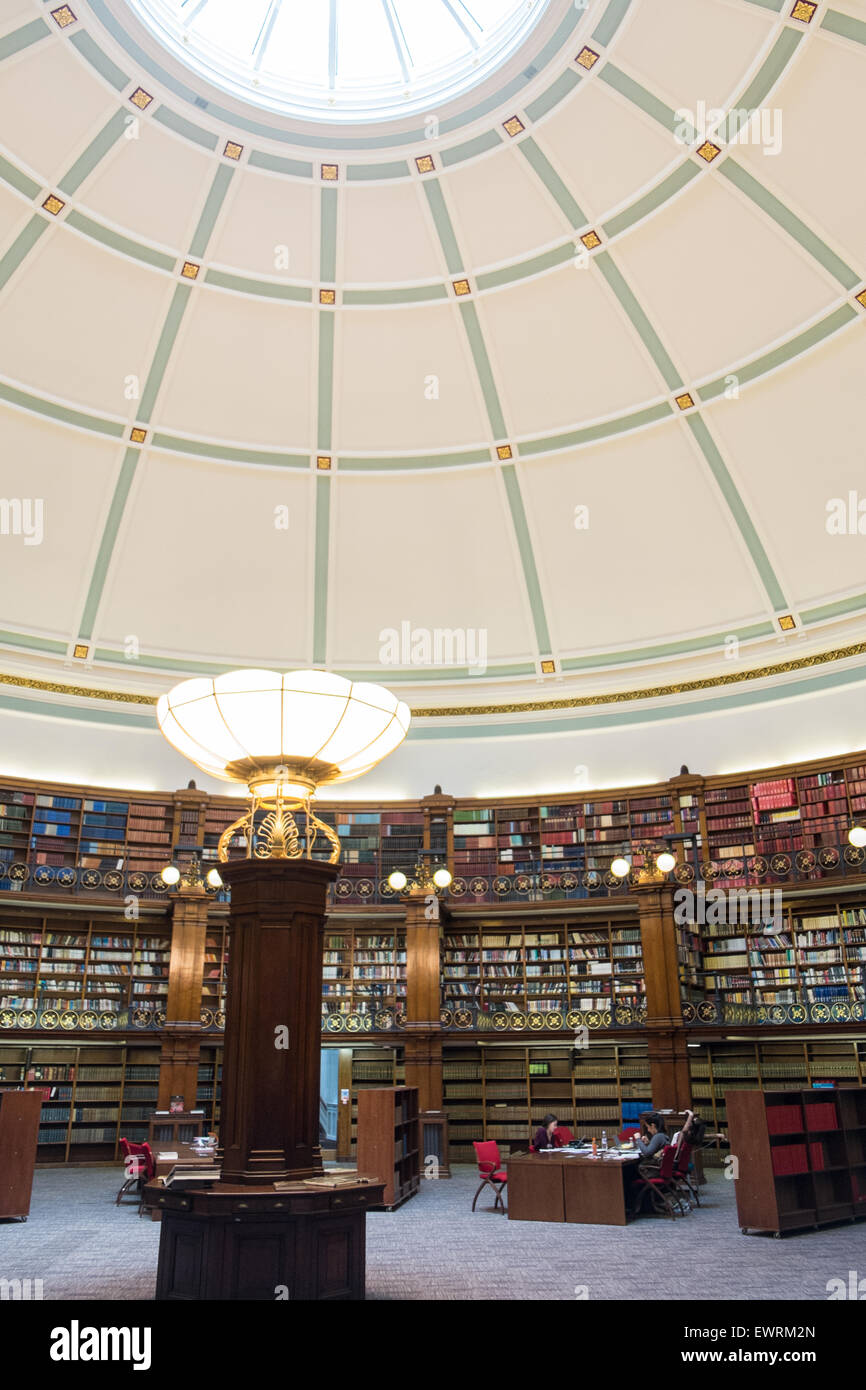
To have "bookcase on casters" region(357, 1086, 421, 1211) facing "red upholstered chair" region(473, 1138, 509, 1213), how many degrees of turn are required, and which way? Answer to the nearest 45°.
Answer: approximately 45° to its left

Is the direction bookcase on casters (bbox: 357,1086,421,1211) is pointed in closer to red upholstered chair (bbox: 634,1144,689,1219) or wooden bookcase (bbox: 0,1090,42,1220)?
the red upholstered chair

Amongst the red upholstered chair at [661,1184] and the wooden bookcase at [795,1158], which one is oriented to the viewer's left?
the red upholstered chair

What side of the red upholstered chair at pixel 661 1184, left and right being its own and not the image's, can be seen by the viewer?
left

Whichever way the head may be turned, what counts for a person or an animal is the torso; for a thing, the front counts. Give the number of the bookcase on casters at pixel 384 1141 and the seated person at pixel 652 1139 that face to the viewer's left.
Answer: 1

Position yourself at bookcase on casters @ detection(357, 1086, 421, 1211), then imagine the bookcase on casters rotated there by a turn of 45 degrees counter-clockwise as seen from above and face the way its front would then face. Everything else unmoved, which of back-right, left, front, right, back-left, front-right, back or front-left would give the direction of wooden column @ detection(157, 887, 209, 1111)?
back-left

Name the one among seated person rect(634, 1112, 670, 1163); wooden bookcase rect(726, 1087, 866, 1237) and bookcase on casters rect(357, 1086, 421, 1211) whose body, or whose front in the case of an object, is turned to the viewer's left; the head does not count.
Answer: the seated person

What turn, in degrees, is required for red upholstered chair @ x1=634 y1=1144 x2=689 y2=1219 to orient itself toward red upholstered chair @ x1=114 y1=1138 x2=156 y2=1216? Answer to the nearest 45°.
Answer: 0° — it already faces it

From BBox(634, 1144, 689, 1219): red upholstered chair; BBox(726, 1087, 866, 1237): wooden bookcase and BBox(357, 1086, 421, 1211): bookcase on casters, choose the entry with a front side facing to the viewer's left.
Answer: the red upholstered chair

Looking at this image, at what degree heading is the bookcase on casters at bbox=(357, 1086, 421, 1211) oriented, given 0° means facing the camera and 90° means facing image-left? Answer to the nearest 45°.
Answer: approximately 315°

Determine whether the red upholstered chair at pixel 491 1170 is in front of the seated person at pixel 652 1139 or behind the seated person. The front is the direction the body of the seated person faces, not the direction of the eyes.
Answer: in front

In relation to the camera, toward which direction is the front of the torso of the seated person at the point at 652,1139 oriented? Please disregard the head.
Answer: to the viewer's left

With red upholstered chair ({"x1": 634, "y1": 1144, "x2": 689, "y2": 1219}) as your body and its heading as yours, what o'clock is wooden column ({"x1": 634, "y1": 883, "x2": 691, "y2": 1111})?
The wooden column is roughly at 3 o'clock from the red upholstered chair.

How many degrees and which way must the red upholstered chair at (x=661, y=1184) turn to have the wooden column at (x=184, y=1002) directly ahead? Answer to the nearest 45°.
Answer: approximately 45° to its right

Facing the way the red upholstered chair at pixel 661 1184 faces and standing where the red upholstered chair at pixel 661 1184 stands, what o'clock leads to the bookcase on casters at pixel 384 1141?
The bookcase on casters is roughly at 12 o'clock from the red upholstered chair.

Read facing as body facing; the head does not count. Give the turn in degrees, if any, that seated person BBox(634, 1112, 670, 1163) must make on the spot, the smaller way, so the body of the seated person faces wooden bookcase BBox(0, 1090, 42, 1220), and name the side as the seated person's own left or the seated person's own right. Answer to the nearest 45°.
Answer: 0° — they already face it
